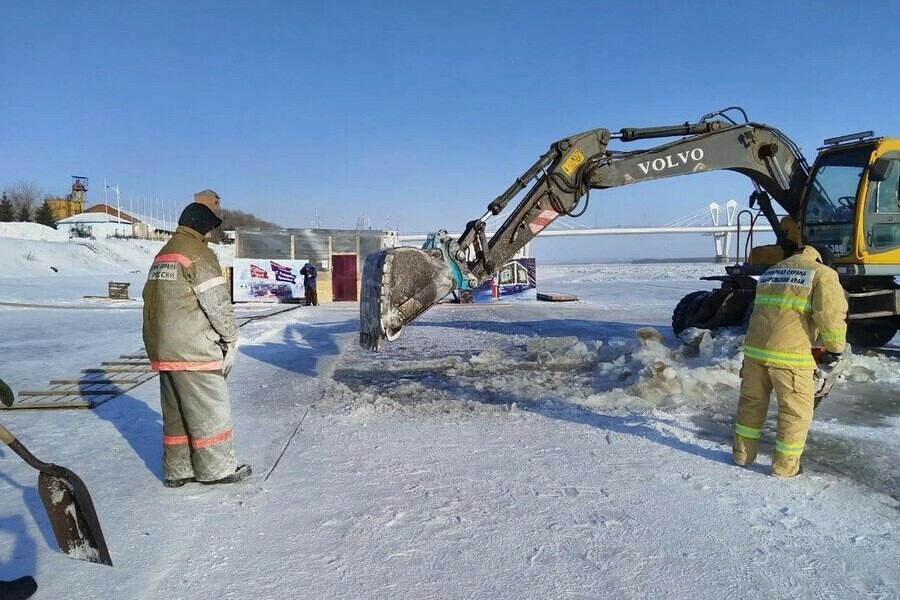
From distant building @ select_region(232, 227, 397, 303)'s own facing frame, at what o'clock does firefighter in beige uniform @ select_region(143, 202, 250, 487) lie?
The firefighter in beige uniform is roughly at 12 o'clock from the distant building.

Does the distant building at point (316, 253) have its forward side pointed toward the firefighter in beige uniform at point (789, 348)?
yes

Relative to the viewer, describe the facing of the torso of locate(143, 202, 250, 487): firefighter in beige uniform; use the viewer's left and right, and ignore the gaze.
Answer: facing away from the viewer and to the right of the viewer

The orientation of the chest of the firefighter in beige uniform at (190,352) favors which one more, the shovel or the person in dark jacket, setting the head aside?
the person in dark jacket

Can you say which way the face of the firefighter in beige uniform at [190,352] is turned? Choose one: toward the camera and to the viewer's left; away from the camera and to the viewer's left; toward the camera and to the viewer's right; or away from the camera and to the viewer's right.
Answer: away from the camera and to the viewer's right

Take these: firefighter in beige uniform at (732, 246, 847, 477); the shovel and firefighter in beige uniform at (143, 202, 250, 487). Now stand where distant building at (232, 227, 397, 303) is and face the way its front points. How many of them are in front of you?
3

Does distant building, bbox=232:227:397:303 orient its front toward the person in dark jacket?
yes

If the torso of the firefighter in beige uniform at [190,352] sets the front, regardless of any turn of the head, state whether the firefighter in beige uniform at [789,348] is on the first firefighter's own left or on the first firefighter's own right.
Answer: on the first firefighter's own right

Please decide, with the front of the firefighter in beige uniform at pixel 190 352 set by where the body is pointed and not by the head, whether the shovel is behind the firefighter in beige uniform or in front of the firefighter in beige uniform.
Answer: behind

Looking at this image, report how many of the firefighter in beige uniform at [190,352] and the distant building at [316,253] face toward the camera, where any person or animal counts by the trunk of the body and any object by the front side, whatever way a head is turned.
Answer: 1

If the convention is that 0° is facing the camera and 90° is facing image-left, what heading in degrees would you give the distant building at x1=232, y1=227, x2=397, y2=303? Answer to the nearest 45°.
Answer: approximately 0°

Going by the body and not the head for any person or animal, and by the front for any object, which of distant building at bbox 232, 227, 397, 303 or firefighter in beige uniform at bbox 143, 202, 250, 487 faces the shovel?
the distant building

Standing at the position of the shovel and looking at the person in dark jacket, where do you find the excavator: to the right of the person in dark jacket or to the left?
right
